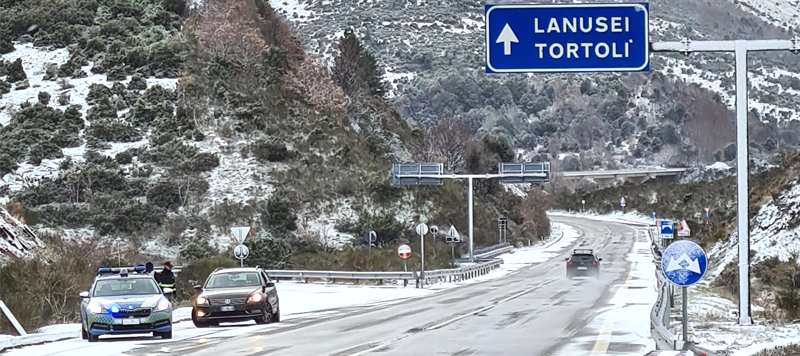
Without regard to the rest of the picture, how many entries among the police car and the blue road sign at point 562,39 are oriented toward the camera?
2

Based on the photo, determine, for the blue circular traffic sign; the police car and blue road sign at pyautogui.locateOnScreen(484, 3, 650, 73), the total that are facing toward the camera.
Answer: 3

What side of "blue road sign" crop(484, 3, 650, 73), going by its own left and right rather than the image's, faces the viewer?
front

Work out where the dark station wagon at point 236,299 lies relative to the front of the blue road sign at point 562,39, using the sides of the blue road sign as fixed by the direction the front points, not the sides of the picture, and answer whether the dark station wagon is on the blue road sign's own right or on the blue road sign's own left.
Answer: on the blue road sign's own right

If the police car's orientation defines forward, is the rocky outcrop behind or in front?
behind

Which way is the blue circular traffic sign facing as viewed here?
toward the camera

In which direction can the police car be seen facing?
toward the camera

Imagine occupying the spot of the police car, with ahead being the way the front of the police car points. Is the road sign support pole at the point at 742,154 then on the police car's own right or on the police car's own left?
on the police car's own left

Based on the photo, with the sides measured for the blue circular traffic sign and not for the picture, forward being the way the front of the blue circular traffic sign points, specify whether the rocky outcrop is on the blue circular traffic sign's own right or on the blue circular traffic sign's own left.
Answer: on the blue circular traffic sign's own right

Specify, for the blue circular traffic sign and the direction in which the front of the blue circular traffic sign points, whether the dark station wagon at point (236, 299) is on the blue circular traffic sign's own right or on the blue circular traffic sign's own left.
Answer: on the blue circular traffic sign's own right
